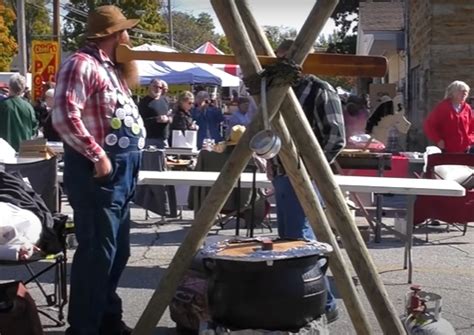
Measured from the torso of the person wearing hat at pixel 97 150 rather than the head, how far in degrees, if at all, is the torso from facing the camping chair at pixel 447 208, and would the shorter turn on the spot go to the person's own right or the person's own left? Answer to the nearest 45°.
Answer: approximately 45° to the person's own left

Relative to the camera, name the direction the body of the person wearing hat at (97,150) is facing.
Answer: to the viewer's right

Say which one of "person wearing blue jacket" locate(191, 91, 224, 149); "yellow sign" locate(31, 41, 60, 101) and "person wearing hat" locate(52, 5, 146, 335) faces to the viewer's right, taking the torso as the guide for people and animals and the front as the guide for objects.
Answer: "person wearing hat" locate(52, 5, 146, 335)

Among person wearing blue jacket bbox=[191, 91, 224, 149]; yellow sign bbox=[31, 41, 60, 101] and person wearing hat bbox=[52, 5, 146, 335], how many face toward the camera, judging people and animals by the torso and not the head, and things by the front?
2

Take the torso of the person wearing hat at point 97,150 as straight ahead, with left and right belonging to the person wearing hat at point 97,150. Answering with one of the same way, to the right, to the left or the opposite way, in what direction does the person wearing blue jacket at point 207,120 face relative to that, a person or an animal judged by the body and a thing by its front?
to the right

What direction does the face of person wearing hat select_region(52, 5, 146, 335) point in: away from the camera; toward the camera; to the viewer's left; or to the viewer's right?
to the viewer's right

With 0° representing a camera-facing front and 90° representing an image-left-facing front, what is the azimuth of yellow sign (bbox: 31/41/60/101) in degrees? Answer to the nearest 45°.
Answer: approximately 0°

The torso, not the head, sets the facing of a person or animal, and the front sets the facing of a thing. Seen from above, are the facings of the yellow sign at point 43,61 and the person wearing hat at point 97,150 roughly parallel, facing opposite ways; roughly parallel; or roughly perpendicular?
roughly perpendicular

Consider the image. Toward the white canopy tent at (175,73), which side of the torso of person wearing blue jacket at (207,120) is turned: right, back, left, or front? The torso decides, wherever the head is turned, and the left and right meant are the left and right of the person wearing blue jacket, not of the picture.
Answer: back

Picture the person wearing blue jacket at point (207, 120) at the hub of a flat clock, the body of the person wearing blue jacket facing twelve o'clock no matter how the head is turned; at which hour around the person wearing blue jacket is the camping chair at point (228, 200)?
The camping chair is roughly at 12 o'clock from the person wearing blue jacket.
